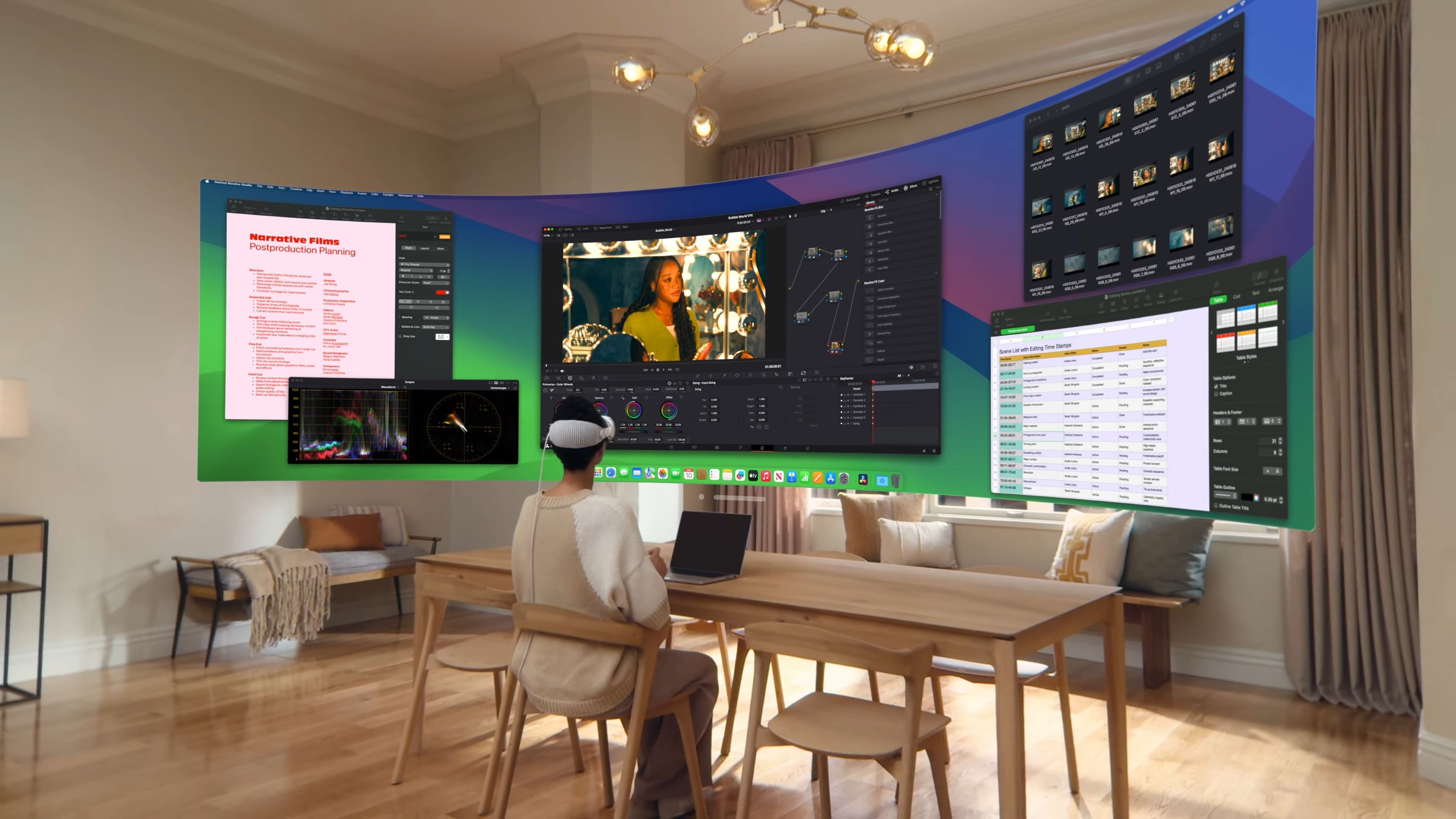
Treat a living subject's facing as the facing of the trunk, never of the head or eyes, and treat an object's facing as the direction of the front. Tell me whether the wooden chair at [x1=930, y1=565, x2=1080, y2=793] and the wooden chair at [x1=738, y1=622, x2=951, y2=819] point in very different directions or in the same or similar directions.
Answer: very different directions

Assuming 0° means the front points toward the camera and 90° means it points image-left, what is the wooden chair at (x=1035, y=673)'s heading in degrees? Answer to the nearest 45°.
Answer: approximately 45°

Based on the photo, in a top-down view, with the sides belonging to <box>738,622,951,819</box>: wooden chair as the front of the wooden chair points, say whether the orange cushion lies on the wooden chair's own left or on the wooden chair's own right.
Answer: on the wooden chair's own left

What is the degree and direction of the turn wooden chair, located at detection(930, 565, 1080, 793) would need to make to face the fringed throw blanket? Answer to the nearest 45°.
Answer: approximately 45° to its right

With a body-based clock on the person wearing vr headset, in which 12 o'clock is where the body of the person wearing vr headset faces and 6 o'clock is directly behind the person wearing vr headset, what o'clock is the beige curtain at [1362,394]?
The beige curtain is roughly at 1 o'clock from the person wearing vr headset.

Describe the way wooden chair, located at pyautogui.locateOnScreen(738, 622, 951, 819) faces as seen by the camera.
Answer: facing away from the viewer and to the right of the viewer

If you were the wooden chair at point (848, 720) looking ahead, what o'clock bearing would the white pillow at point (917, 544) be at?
The white pillow is roughly at 11 o'clock from the wooden chair.

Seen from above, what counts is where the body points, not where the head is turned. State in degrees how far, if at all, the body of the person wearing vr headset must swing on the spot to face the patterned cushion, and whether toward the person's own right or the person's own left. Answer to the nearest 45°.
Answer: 0° — they already face it

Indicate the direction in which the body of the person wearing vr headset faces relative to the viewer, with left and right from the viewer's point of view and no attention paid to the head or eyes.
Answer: facing away from the viewer and to the right of the viewer
